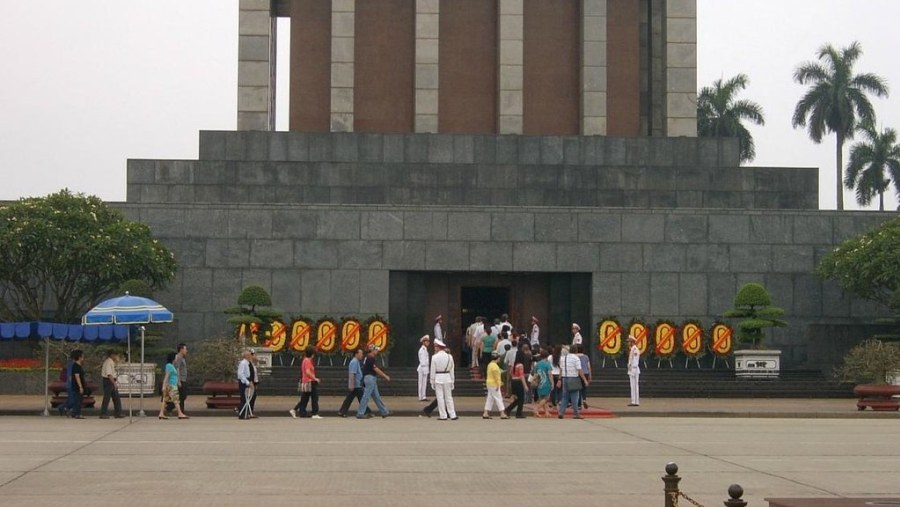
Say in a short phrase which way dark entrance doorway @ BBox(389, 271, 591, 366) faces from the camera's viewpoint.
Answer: facing the viewer

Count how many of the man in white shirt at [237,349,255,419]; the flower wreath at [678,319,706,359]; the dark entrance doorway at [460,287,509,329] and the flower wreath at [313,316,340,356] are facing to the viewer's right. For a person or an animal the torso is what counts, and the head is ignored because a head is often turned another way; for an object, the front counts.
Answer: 1

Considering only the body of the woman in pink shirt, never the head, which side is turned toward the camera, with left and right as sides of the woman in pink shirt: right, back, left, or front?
right

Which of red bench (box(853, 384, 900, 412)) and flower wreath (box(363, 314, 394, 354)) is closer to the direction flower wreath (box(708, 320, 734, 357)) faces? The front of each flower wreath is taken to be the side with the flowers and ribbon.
the red bench

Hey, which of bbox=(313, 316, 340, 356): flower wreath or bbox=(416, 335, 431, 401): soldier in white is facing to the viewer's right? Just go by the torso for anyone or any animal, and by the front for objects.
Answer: the soldier in white

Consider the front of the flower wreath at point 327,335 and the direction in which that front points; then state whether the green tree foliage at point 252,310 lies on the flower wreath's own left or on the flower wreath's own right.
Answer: on the flower wreath's own right

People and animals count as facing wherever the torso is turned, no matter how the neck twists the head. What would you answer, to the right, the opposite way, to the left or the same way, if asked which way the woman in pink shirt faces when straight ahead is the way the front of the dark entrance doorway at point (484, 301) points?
to the left

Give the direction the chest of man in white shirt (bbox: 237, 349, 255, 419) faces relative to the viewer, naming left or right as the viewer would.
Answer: facing to the right of the viewer

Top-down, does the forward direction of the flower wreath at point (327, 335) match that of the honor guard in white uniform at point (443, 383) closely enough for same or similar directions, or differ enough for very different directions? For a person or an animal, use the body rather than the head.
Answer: very different directions

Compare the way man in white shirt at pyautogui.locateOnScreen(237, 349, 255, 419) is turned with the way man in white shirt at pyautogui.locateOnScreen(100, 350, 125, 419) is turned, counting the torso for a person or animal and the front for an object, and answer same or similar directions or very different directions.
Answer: same or similar directions

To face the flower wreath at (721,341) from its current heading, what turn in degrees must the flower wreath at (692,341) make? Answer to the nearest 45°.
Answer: approximately 90° to its left

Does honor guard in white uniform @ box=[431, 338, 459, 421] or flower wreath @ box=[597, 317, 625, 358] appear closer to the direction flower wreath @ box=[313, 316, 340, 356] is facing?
the honor guard in white uniform

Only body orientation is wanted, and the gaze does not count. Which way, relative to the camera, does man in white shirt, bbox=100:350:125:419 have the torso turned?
to the viewer's right

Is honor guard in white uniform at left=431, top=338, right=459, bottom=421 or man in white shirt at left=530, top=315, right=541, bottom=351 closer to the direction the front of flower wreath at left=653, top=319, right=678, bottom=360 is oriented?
the honor guard in white uniform

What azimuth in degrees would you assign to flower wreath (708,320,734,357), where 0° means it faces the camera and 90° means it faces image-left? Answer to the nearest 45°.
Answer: approximately 0°

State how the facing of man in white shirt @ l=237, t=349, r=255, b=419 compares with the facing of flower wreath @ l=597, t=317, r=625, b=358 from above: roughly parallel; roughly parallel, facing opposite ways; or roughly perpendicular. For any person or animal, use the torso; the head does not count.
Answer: roughly perpendicular
